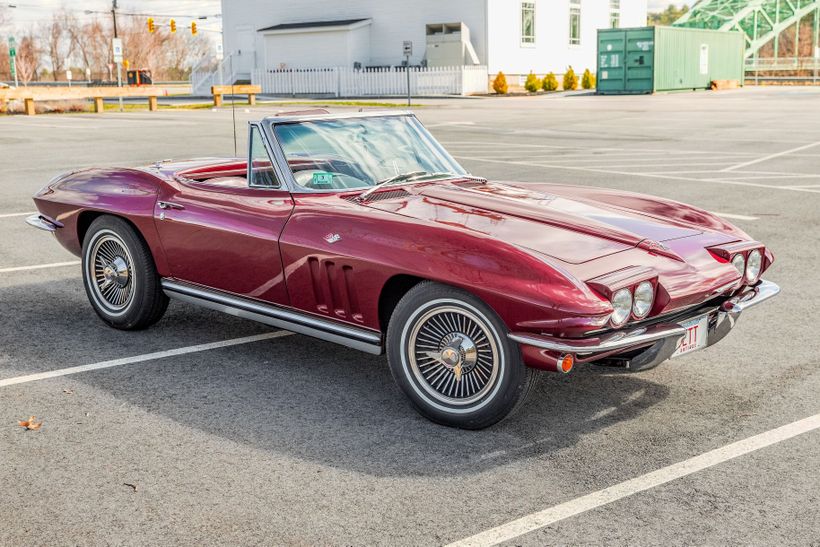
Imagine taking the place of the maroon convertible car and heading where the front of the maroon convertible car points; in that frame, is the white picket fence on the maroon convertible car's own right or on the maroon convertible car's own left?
on the maroon convertible car's own left

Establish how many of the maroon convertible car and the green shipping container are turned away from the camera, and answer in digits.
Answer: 0

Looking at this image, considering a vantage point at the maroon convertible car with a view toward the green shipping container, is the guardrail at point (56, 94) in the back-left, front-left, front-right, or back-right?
front-left

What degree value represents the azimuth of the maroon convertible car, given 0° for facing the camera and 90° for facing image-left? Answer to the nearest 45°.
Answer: approximately 315°

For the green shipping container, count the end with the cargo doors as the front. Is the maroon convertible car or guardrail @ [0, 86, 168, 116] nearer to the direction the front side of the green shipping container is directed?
the guardrail

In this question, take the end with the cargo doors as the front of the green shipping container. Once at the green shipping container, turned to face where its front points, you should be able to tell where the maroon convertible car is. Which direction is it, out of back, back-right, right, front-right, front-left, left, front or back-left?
front-left

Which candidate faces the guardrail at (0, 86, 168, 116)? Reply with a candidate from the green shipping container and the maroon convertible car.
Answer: the green shipping container

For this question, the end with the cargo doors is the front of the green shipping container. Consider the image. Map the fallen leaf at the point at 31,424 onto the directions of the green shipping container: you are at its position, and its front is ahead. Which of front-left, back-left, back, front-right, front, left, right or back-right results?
front-left

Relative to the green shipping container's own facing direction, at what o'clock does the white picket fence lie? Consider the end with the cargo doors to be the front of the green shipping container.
The white picket fence is roughly at 1 o'clock from the green shipping container.

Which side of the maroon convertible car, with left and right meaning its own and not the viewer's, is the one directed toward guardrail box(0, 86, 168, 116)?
back

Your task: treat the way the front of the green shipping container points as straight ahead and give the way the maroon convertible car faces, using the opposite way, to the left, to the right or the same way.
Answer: to the left

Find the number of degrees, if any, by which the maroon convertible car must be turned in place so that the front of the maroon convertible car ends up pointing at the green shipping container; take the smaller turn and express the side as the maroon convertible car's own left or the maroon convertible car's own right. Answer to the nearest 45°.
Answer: approximately 135° to the maroon convertible car's own left
